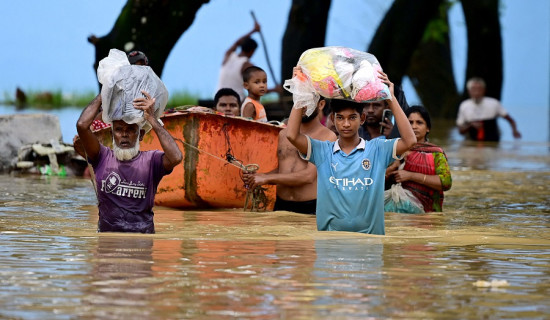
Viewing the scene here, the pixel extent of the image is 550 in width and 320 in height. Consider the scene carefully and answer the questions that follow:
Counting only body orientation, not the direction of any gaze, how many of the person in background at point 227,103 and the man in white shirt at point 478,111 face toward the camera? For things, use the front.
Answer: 2

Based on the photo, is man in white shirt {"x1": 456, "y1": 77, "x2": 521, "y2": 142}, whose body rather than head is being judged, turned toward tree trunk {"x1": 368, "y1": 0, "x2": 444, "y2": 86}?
no

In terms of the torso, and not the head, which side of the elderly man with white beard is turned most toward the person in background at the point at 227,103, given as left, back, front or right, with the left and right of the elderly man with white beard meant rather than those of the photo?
back

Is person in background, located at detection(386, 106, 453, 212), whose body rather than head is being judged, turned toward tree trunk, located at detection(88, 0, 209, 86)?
no

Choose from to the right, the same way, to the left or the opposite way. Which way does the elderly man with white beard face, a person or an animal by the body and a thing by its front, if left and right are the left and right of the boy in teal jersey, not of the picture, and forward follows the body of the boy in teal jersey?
the same way

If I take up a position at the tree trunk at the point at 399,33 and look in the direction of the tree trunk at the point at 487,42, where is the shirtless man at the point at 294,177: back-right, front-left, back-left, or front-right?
back-right

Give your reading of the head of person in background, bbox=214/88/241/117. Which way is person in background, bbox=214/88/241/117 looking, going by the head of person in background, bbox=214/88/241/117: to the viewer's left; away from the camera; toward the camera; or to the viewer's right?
toward the camera

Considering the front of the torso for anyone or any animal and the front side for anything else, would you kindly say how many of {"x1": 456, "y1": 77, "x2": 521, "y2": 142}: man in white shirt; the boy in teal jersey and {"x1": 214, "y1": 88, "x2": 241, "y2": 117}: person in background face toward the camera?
3

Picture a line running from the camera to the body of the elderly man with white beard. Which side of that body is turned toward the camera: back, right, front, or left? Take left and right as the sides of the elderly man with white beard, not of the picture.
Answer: front

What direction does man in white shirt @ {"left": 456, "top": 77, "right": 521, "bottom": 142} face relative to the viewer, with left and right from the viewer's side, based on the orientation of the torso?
facing the viewer

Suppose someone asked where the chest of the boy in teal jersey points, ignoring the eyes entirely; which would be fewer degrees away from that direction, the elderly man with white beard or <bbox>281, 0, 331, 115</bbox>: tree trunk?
the elderly man with white beard

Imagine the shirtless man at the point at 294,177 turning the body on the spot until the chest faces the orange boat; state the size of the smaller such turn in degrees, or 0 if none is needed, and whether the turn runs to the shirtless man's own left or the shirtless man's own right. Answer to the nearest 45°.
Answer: approximately 90° to the shirtless man's own right

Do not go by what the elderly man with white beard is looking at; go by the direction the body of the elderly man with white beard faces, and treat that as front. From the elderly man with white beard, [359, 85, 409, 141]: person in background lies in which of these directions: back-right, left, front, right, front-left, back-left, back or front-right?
back-left

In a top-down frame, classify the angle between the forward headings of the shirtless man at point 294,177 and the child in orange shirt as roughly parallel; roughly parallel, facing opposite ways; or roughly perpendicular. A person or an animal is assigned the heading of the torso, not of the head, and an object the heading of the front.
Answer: roughly perpendicular

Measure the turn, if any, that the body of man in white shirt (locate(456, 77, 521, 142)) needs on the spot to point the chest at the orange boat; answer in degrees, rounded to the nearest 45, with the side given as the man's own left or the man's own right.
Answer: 0° — they already face it

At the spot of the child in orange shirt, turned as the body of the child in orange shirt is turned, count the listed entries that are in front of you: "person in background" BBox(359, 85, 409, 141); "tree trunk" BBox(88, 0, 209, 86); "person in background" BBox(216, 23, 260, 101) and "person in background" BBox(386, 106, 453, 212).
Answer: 2
